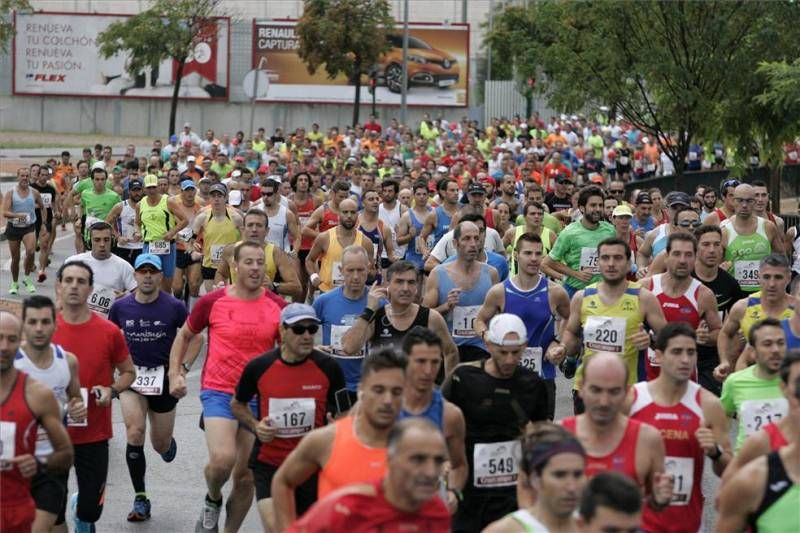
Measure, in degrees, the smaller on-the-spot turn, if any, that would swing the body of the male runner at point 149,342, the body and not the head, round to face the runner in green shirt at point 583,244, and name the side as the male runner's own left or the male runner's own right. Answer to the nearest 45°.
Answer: approximately 135° to the male runner's own left

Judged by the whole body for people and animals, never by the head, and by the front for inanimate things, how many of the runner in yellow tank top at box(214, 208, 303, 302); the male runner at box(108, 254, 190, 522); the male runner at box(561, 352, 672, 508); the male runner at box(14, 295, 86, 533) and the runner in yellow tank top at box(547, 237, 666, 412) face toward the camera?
5

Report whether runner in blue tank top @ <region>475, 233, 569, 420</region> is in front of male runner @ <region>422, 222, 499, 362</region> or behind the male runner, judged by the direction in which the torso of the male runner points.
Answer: in front

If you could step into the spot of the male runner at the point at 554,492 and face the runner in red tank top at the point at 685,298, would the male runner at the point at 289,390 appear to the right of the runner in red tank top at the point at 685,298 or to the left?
left

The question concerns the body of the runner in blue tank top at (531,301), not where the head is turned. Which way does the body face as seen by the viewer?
toward the camera

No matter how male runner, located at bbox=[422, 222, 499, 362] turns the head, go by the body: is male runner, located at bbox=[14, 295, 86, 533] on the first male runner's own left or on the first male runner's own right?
on the first male runner's own right

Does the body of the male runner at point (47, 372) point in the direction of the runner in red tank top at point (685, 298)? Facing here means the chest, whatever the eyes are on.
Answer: no

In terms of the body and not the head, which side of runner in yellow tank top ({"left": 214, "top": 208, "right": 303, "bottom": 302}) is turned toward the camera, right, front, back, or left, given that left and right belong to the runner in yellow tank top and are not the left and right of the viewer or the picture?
front

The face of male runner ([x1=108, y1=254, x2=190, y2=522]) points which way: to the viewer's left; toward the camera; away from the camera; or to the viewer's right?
toward the camera

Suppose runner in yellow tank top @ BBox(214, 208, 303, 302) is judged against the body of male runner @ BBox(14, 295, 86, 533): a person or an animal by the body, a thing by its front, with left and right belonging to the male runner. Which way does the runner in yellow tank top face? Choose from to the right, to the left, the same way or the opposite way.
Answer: the same way

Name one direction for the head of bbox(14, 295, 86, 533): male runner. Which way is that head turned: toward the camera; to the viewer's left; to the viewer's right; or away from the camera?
toward the camera

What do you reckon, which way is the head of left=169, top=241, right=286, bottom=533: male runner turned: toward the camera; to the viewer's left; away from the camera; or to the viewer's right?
toward the camera

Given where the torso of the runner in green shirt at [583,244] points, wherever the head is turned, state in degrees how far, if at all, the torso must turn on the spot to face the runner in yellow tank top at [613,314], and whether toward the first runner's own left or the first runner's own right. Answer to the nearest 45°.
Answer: approximately 45° to the first runner's own right

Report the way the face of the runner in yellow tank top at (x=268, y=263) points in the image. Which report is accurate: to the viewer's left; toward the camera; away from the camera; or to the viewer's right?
toward the camera

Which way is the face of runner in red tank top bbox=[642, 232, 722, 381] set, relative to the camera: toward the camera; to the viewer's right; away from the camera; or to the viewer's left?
toward the camera

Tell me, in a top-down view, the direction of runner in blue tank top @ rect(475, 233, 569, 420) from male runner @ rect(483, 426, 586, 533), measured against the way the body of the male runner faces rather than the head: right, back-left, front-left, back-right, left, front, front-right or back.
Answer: back-left

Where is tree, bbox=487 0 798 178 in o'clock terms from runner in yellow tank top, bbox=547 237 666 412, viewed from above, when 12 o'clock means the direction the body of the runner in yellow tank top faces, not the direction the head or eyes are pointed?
The tree is roughly at 6 o'clock from the runner in yellow tank top.

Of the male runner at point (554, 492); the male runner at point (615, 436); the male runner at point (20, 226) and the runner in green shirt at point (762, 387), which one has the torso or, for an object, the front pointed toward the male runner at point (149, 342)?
the male runner at point (20, 226)

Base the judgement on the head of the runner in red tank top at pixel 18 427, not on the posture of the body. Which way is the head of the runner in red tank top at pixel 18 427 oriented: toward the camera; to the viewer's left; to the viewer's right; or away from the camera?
toward the camera

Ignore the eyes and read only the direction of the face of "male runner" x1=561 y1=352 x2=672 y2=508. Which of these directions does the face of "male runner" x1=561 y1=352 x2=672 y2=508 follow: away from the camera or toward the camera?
toward the camera
